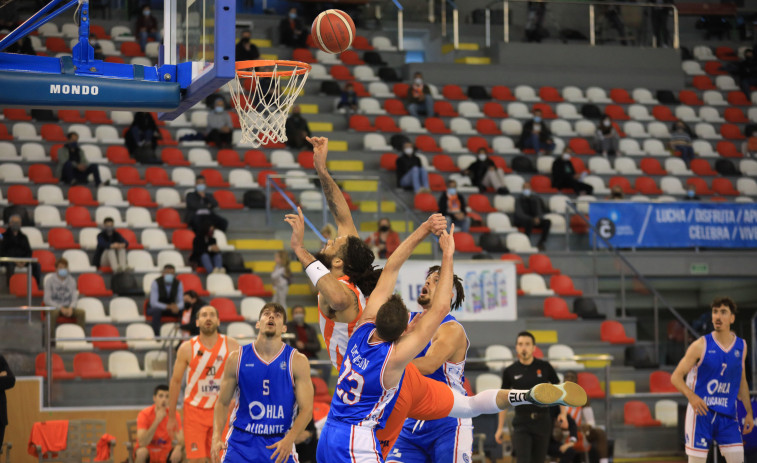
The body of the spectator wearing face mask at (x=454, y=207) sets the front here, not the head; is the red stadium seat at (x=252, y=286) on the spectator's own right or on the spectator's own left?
on the spectator's own right

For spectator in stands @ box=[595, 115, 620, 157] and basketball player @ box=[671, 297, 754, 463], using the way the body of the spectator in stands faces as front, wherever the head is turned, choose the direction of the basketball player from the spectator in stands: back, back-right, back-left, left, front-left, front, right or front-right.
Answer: front

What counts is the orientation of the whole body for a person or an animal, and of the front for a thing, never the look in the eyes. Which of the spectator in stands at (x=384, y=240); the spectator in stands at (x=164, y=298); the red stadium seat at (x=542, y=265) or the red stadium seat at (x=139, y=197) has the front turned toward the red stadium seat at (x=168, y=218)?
the red stadium seat at (x=139, y=197)

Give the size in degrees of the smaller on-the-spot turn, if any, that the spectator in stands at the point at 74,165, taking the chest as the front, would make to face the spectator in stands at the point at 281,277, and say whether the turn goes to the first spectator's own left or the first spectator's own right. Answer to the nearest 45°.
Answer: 0° — they already face them

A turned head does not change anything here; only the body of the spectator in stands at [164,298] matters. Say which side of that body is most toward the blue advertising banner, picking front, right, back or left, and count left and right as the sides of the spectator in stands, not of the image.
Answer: left

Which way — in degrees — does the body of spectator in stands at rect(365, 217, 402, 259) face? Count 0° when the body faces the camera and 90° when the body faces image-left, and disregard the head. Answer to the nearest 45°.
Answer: approximately 0°

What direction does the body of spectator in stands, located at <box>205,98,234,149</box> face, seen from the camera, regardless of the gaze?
toward the camera

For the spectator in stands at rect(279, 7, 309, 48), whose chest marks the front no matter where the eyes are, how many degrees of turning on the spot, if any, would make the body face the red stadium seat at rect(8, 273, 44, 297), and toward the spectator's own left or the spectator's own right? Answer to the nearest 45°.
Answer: approximately 45° to the spectator's own right

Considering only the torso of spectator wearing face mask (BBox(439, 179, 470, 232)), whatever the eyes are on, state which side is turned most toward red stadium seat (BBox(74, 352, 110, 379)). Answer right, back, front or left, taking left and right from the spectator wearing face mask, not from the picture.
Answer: right

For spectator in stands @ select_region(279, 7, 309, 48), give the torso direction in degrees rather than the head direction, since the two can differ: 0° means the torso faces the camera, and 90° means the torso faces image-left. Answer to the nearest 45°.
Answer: approximately 0°

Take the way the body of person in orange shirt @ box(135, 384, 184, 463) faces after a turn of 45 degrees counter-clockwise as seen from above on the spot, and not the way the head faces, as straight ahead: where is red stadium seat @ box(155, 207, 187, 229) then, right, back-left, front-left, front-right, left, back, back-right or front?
back-left
